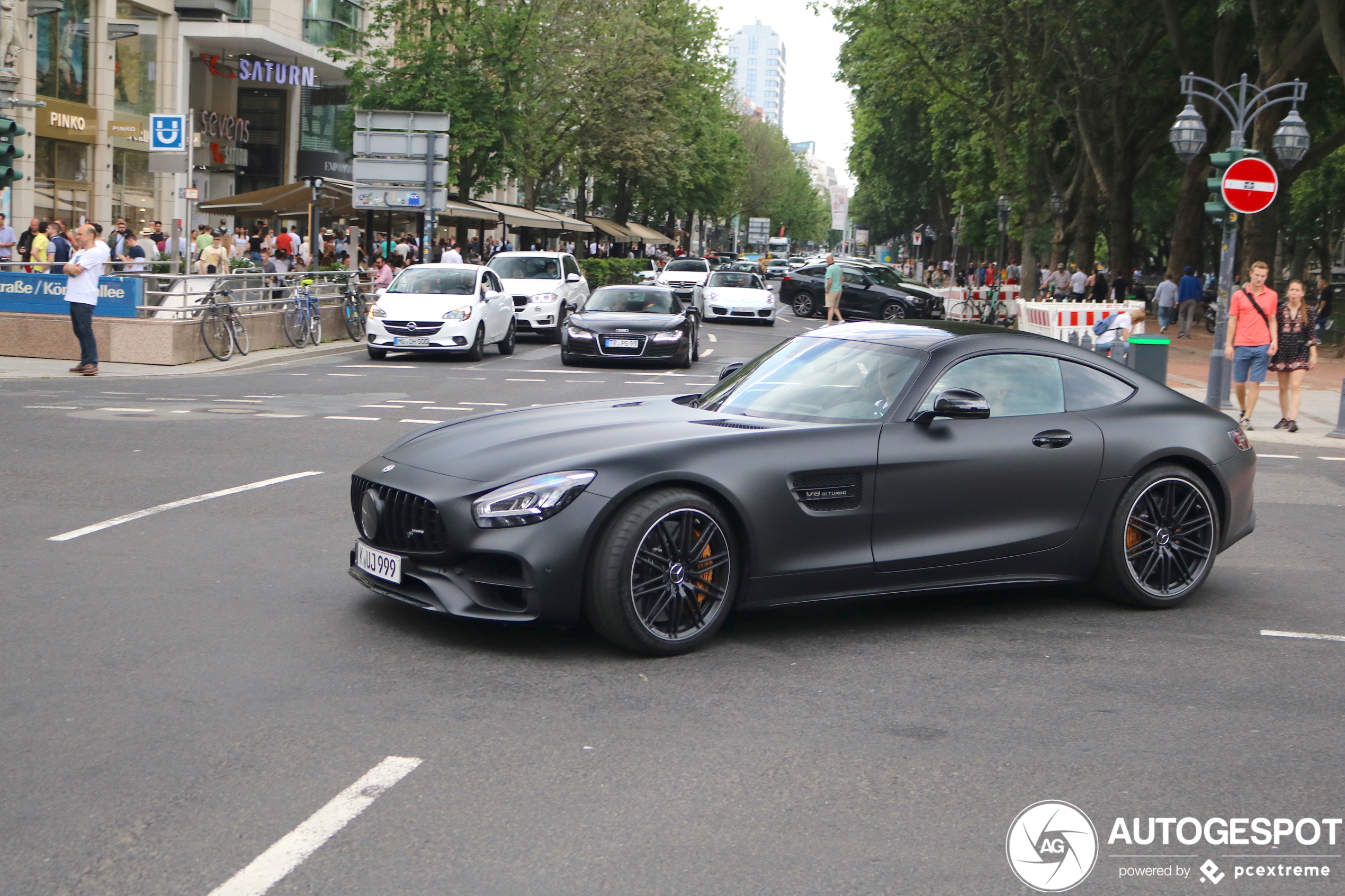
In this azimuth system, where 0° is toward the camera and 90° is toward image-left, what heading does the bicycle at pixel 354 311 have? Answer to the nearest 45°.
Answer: approximately 0°

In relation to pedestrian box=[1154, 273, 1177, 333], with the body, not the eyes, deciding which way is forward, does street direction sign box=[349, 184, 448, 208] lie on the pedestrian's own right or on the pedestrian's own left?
on the pedestrian's own left

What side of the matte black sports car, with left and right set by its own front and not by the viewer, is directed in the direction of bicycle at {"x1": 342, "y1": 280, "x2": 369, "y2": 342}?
right

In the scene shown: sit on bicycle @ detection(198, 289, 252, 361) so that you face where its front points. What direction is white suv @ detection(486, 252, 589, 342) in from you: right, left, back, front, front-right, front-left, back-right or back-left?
back

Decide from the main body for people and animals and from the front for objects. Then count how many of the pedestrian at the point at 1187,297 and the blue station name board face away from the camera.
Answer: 1

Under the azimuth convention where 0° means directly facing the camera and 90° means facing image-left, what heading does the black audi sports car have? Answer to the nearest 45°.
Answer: approximately 0°

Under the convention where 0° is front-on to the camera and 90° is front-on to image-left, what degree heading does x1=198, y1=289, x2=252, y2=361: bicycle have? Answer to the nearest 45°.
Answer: approximately 45°

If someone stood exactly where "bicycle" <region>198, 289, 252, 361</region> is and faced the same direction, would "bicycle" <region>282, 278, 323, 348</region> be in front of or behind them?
behind

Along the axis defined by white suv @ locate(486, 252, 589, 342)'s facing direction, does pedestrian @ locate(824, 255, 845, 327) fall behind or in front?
behind
